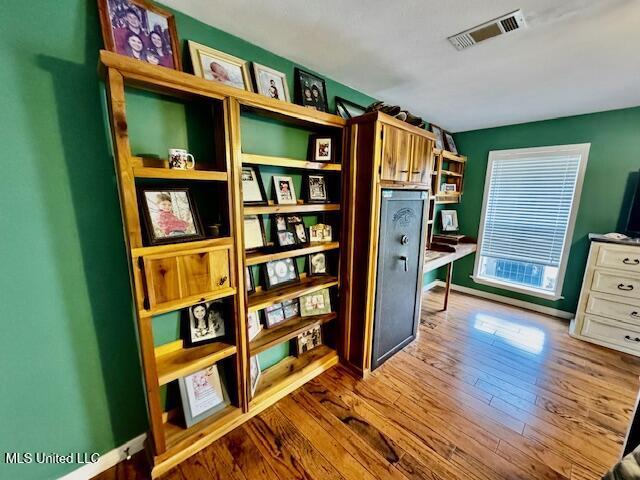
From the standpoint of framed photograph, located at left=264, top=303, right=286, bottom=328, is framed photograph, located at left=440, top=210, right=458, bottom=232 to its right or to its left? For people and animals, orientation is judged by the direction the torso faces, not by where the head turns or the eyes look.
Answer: on its left

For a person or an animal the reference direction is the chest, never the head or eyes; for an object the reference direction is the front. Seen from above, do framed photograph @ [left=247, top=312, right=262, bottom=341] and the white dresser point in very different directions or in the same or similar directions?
very different directions

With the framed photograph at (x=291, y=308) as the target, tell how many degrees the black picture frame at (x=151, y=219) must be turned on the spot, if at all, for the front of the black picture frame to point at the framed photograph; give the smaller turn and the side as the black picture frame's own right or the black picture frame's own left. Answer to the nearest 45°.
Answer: approximately 45° to the black picture frame's own left

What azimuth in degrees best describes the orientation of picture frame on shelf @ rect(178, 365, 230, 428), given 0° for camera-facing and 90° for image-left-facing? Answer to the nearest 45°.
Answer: approximately 315°

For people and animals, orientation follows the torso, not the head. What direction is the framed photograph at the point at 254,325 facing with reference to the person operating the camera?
facing the viewer and to the right of the viewer

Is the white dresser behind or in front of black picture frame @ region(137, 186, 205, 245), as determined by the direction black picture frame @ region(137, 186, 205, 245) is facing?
in front

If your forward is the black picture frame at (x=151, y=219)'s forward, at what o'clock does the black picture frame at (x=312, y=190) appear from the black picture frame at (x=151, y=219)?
the black picture frame at (x=312, y=190) is roughly at 10 o'clock from the black picture frame at (x=151, y=219).

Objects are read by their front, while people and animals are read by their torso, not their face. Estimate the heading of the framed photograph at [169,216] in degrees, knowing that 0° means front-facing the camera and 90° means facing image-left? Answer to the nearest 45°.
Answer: approximately 315°

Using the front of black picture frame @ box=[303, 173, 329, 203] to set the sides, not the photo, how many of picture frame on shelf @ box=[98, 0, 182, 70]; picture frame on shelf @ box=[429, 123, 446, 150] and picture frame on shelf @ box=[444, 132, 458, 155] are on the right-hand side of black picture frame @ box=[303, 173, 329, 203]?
1

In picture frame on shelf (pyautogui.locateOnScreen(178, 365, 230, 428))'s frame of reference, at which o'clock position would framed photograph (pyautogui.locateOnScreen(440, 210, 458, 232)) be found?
The framed photograph is roughly at 10 o'clock from the picture frame on shelf.
